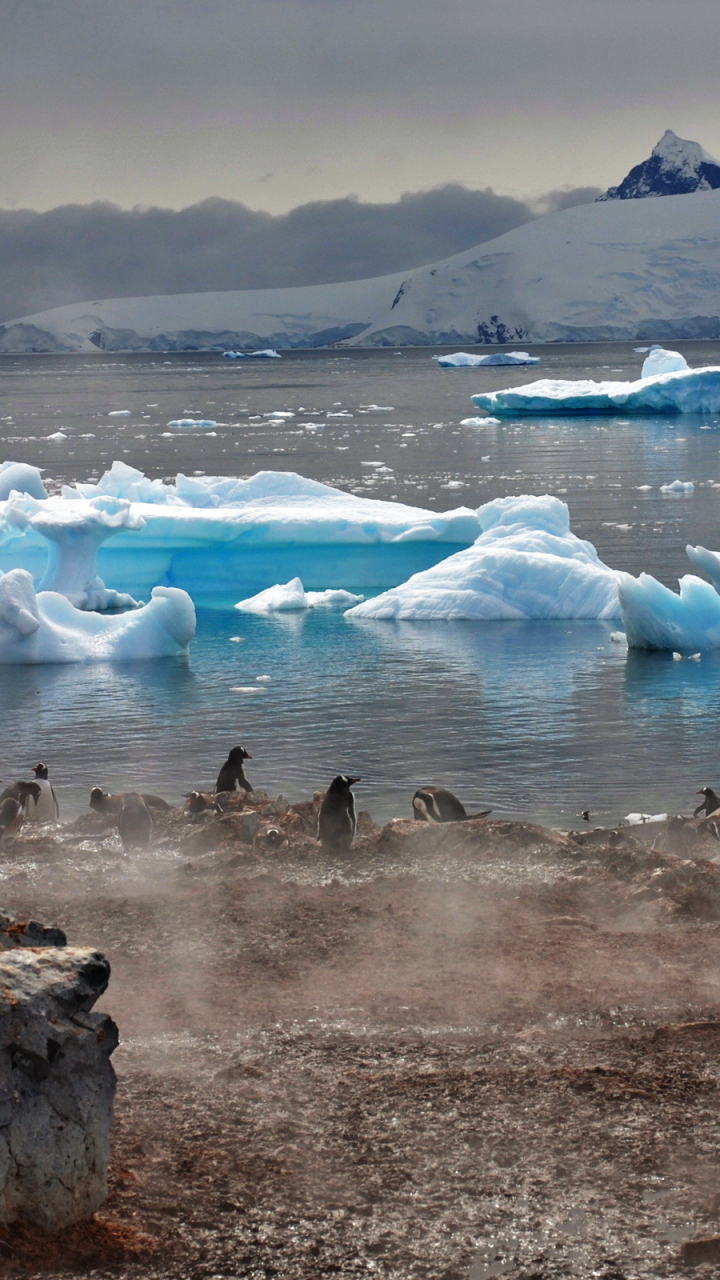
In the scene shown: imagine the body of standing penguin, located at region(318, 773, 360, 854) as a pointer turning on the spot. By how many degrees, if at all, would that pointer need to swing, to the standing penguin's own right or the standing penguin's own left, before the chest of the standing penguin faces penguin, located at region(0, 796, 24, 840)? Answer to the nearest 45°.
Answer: approximately 135° to the standing penguin's own left

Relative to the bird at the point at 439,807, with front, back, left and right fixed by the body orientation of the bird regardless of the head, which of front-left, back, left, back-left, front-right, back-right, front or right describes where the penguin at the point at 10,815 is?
front

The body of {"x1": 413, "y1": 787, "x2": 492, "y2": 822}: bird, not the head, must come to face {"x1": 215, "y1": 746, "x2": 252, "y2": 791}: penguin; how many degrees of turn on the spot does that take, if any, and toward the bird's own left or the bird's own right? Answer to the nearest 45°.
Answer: approximately 45° to the bird's own right

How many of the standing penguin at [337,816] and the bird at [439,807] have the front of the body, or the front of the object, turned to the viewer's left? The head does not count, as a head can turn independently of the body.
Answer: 1

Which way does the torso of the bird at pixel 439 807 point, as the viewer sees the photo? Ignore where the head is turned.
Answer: to the viewer's left

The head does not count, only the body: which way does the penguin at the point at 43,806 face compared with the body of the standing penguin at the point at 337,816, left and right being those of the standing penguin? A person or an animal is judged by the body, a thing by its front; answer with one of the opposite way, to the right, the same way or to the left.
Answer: the opposite way

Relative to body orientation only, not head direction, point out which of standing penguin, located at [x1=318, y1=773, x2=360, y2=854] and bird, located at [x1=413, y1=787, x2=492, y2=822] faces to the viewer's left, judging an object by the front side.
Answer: the bird

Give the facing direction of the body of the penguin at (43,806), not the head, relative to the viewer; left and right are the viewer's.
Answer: facing the viewer and to the left of the viewer

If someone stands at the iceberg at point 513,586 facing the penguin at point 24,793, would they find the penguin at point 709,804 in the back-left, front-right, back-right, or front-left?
front-left

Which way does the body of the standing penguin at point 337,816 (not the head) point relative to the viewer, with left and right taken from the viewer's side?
facing away from the viewer and to the right of the viewer

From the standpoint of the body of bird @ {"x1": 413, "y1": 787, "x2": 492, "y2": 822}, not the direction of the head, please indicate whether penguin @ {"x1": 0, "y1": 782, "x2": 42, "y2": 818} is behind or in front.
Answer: in front

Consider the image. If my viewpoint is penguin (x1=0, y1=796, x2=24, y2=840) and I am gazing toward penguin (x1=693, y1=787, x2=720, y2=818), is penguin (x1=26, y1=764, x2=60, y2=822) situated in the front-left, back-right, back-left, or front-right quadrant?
front-left

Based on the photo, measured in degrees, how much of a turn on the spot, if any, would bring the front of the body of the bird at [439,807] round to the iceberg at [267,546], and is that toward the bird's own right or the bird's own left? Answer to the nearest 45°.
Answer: approximately 90° to the bird's own right
